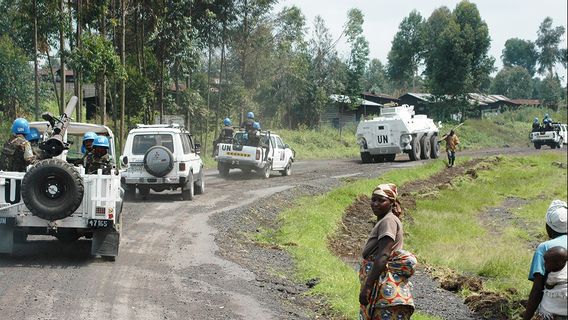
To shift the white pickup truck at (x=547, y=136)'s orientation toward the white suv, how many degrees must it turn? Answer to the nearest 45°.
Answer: approximately 135° to its right

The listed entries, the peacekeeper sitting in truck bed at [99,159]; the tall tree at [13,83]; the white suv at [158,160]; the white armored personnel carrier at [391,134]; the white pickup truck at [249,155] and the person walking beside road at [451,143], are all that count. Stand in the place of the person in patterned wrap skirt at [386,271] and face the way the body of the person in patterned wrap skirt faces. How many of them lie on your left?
0

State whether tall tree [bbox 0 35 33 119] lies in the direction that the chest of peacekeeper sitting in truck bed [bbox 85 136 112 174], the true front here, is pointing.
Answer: no

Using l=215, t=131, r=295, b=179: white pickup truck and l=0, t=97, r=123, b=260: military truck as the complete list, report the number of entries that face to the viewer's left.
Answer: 0

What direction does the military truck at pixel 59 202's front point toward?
away from the camera

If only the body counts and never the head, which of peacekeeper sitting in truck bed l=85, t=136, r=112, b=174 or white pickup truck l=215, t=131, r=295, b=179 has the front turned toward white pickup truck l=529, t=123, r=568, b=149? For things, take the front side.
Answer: white pickup truck l=215, t=131, r=295, b=179

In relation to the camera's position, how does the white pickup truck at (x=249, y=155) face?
facing away from the viewer and to the right of the viewer

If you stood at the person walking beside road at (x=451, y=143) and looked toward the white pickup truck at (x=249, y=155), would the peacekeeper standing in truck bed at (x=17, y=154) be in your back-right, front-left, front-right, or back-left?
front-left

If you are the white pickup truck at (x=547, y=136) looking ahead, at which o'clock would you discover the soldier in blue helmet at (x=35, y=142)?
The soldier in blue helmet is roughly at 5 o'clock from the white pickup truck.

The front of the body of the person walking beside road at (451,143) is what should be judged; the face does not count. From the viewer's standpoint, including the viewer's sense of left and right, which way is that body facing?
facing the viewer

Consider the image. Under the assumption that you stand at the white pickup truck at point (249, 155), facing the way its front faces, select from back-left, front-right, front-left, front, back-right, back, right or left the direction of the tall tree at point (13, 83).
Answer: left

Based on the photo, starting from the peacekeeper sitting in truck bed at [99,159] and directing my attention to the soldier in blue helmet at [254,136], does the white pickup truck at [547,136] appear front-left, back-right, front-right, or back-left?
front-right

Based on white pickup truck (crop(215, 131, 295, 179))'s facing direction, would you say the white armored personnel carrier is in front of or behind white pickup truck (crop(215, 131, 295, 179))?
in front
